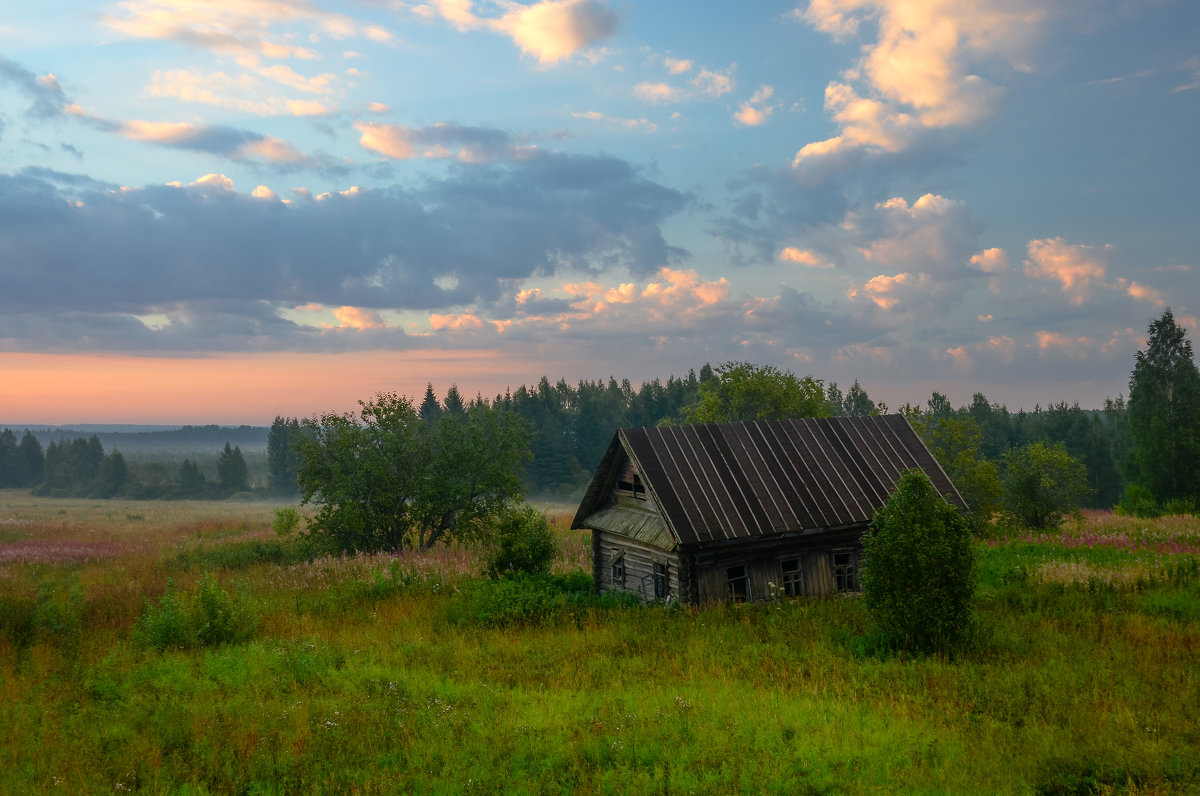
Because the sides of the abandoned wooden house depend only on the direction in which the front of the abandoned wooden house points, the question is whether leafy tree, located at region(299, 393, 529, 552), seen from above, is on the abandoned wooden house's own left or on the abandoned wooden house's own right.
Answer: on the abandoned wooden house's own right

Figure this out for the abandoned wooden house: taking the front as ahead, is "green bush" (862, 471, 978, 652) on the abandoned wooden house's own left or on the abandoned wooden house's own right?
on the abandoned wooden house's own left

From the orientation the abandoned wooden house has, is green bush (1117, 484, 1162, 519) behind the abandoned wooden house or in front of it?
behind

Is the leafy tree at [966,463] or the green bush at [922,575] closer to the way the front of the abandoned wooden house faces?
the green bush

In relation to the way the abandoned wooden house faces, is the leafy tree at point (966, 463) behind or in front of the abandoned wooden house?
behind

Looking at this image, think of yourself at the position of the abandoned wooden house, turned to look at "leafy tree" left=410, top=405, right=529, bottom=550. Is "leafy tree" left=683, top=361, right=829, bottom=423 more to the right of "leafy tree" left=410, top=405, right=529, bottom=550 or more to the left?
right

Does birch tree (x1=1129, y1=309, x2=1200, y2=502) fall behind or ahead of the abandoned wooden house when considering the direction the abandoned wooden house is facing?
behind
